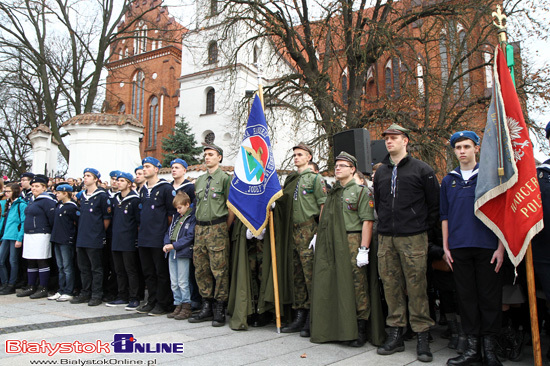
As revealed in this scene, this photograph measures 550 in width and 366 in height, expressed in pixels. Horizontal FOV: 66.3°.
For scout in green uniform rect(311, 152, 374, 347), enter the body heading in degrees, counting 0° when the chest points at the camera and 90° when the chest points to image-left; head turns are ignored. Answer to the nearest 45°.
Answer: approximately 45°

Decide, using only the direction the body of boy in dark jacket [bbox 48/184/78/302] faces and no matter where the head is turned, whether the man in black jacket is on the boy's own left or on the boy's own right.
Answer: on the boy's own left

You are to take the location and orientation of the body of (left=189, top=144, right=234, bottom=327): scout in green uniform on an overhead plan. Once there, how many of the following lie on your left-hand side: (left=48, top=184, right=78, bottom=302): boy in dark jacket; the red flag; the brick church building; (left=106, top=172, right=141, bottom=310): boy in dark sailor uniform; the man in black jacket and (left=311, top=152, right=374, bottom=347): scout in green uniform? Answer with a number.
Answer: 3

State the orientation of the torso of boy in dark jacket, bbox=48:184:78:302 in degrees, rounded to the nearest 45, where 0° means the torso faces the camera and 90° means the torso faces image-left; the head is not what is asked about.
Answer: approximately 45°

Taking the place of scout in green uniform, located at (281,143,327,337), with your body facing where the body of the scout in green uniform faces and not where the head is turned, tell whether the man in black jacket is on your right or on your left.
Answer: on your left

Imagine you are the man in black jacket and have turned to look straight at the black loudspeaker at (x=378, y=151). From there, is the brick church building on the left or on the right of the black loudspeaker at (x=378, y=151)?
left

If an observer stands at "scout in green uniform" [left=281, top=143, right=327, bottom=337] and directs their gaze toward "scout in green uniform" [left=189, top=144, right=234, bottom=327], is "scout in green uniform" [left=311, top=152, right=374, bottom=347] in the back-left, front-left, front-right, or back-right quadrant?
back-left

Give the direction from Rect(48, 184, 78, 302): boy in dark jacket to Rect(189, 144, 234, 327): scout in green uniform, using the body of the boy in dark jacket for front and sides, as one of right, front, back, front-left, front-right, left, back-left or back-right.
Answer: left

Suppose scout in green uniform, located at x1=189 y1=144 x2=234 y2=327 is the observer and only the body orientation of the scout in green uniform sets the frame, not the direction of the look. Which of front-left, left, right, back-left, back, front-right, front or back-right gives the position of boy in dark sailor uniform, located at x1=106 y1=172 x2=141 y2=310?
right

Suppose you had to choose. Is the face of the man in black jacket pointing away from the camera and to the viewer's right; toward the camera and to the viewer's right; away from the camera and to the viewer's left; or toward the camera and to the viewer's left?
toward the camera and to the viewer's left

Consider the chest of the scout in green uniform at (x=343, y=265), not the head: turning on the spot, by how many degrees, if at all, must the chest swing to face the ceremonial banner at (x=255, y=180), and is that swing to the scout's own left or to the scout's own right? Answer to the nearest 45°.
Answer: approximately 90° to the scout's own right

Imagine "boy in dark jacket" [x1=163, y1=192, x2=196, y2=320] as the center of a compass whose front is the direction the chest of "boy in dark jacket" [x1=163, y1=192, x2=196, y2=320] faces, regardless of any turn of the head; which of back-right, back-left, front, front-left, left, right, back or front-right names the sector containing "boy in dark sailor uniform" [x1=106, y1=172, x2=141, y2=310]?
right

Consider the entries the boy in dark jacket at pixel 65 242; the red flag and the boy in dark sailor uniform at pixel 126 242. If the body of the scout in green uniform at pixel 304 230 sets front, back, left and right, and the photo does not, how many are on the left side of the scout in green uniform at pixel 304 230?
1

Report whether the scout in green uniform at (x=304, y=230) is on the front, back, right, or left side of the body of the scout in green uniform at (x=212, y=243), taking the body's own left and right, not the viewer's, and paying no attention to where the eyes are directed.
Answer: left

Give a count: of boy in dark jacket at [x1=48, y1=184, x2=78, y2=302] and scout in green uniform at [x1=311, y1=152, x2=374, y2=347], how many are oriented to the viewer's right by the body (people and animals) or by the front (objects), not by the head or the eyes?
0

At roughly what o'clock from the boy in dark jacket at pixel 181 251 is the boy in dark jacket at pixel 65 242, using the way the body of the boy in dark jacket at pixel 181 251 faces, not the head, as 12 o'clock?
the boy in dark jacket at pixel 65 242 is roughly at 3 o'clock from the boy in dark jacket at pixel 181 251.
